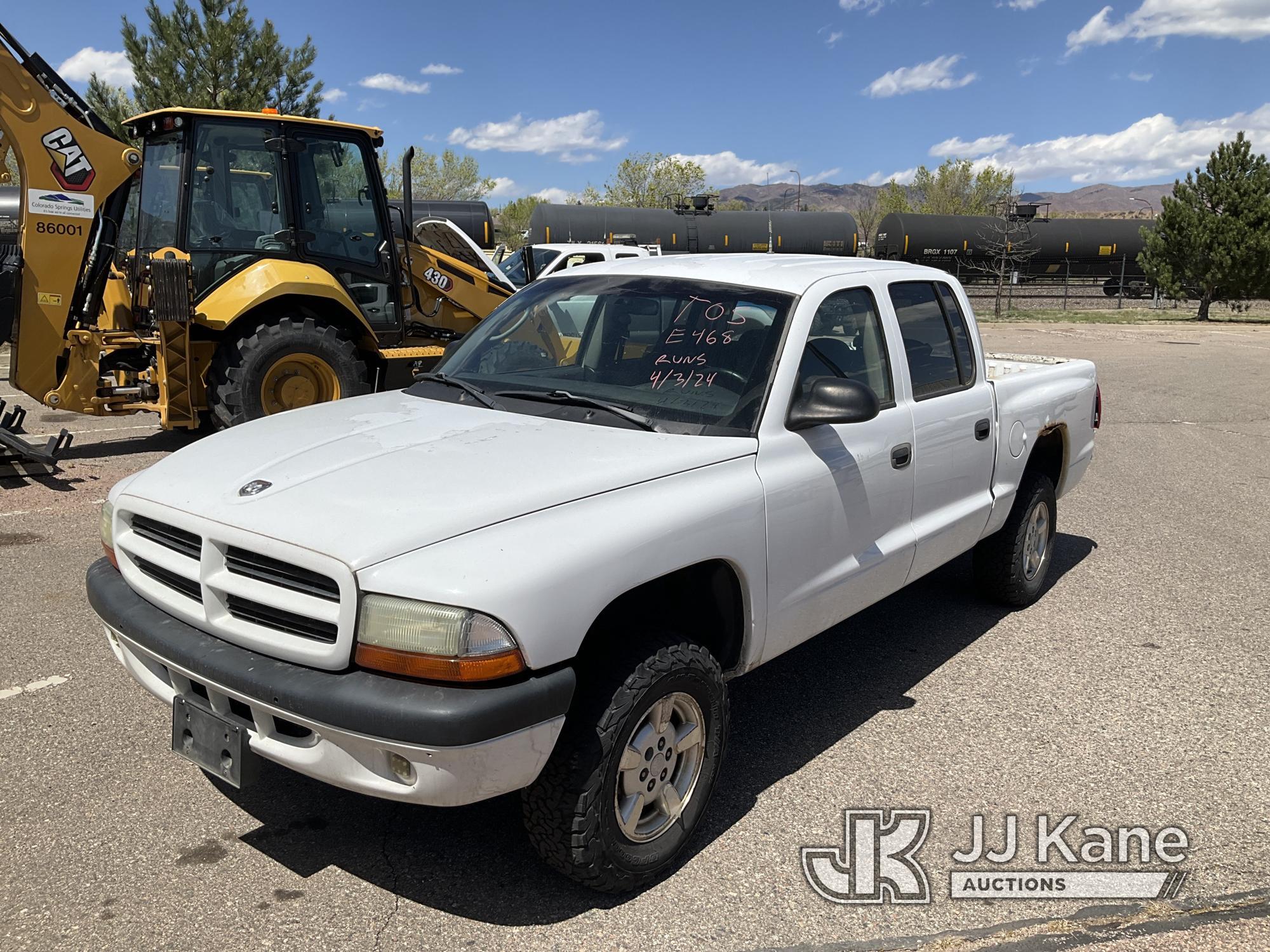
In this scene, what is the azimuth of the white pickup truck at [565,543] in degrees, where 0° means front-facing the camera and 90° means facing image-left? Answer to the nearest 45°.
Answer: approximately 45°

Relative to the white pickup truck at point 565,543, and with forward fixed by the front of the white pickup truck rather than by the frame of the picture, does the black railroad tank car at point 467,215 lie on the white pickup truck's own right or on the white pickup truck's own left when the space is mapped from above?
on the white pickup truck's own right

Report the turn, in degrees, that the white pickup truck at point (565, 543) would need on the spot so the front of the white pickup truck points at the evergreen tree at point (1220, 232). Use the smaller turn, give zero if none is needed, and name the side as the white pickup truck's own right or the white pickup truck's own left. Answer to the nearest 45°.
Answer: approximately 180°

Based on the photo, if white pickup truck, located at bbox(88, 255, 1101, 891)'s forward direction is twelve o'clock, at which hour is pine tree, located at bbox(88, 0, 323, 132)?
The pine tree is roughly at 4 o'clock from the white pickup truck.

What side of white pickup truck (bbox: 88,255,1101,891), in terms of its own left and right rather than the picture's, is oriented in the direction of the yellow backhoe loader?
right
